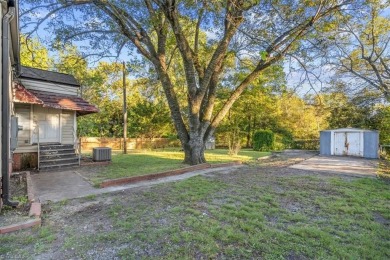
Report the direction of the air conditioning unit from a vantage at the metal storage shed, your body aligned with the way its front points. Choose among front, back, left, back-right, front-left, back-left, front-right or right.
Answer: front-right

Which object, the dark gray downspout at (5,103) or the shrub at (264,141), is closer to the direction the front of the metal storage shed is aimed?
the dark gray downspout

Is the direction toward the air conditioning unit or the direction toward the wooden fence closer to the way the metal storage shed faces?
the air conditioning unit

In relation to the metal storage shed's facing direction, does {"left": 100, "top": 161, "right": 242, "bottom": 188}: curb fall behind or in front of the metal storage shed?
in front

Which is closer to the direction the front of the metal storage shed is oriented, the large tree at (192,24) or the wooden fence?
the large tree

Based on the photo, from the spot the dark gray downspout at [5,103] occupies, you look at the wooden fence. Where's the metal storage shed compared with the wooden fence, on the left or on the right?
right

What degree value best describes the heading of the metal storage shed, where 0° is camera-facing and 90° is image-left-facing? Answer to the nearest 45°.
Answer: approximately 0°

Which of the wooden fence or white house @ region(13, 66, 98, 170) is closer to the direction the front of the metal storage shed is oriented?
the white house

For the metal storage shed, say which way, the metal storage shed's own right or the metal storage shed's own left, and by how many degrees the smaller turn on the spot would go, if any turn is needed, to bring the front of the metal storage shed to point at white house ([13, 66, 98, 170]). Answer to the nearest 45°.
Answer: approximately 45° to the metal storage shed's own right

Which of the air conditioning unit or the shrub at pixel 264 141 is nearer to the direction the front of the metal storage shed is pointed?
the air conditioning unit
